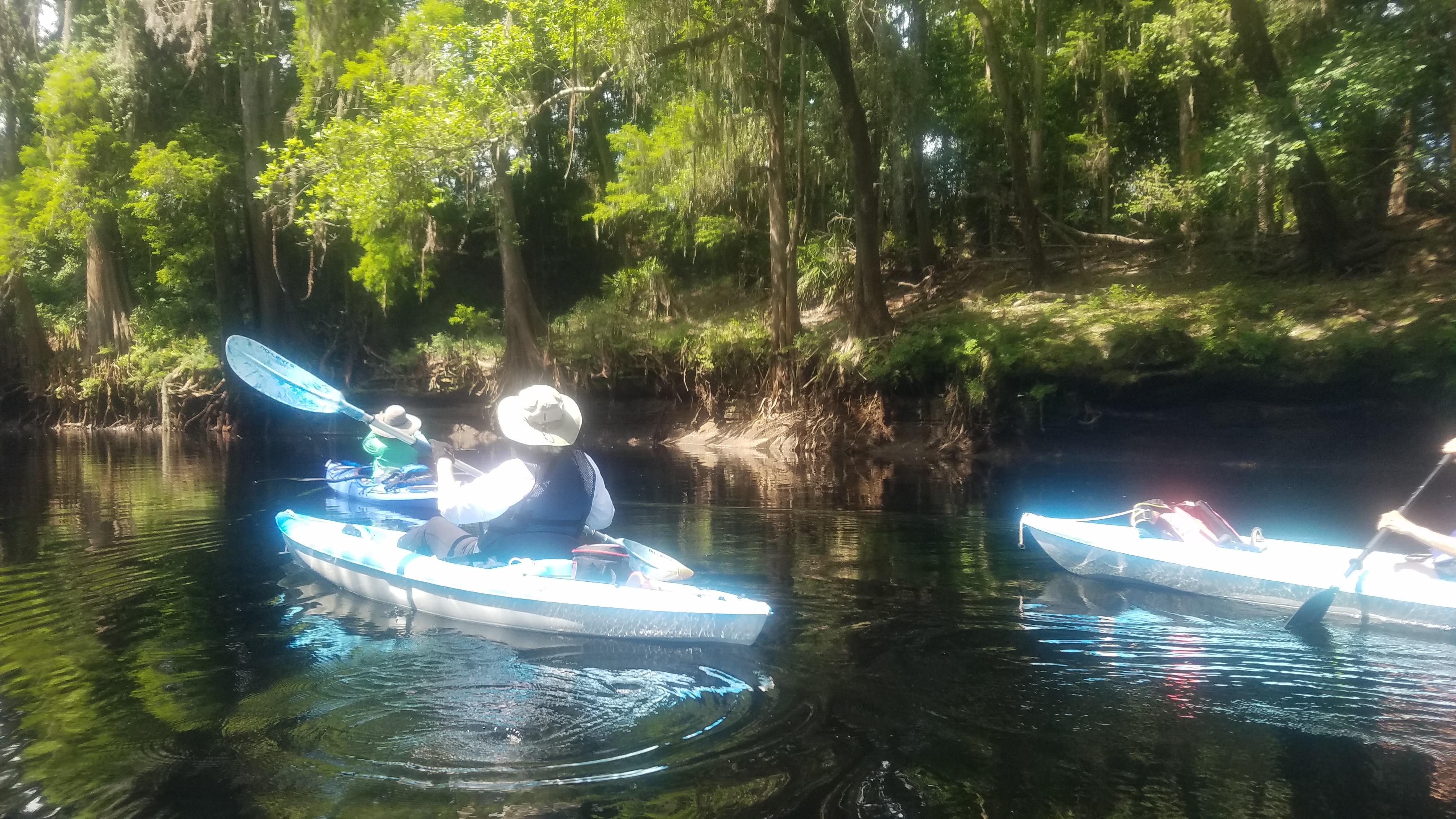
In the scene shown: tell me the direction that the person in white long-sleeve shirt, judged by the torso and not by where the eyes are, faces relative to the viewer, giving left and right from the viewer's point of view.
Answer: facing away from the viewer and to the left of the viewer

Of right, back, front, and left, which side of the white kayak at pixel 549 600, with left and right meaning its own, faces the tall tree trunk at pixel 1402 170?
right

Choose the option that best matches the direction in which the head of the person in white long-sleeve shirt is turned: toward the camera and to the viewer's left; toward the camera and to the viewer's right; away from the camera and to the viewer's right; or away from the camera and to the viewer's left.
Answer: away from the camera and to the viewer's left

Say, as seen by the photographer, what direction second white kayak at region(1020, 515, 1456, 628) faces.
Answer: facing to the left of the viewer

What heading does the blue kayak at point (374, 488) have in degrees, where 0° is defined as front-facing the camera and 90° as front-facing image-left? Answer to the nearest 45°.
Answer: approximately 90°

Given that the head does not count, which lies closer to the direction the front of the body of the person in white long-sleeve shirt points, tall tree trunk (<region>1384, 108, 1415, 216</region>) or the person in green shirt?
the person in green shirt

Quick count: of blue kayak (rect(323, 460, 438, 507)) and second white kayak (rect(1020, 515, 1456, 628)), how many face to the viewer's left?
2

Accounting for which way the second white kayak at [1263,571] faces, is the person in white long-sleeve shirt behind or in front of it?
in front

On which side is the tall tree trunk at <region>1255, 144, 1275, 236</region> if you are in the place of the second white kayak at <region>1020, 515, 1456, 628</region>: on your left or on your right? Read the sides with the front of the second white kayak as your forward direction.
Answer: on your right

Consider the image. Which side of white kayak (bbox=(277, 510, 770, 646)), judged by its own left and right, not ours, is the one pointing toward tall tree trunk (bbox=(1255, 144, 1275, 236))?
right

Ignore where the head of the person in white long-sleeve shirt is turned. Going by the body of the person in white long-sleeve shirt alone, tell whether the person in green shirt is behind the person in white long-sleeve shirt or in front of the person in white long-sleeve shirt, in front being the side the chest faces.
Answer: in front

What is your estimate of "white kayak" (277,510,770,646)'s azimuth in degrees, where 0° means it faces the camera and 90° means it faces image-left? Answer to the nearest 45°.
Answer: approximately 135°
